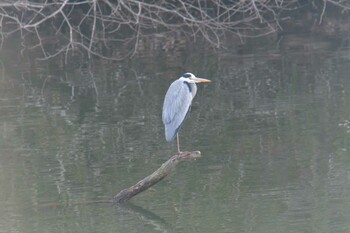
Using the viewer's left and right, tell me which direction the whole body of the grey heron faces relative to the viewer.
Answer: facing to the right of the viewer
